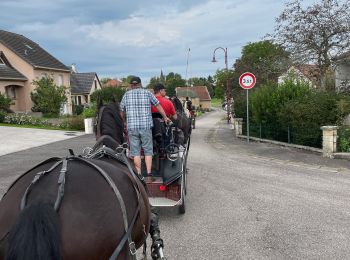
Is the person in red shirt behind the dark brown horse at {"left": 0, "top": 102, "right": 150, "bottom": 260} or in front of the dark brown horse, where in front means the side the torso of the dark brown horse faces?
in front

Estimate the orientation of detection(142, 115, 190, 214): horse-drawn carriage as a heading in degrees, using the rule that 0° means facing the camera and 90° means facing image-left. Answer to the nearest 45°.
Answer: approximately 180°

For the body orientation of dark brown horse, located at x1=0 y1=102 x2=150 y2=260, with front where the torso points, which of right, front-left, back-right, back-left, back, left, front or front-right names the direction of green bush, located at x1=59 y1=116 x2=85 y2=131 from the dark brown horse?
front-left

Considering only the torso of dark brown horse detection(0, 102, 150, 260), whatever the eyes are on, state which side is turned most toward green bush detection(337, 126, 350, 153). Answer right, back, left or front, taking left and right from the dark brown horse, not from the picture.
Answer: front

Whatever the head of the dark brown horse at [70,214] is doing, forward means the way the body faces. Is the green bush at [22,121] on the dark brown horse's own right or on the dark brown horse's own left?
on the dark brown horse's own left

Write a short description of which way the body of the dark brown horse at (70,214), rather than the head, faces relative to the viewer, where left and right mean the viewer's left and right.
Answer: facing away from the viewer and to the right of the viewer

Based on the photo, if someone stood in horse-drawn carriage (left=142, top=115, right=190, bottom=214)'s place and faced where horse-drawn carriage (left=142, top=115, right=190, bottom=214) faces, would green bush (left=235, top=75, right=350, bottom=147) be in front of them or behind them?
in front

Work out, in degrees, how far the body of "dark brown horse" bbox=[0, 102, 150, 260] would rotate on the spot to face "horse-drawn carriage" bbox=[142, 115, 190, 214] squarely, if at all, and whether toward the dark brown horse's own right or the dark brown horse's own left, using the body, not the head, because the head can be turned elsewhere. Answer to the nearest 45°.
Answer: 0° — it already faces it

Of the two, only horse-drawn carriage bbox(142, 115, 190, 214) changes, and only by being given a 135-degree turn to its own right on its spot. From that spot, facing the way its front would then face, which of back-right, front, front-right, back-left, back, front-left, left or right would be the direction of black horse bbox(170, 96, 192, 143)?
back-left

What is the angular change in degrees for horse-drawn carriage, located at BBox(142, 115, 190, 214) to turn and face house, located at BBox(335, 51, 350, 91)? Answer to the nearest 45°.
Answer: approximately 45° to its right

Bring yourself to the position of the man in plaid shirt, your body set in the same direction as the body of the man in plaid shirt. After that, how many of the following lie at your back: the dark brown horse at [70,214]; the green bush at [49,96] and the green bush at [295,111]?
1

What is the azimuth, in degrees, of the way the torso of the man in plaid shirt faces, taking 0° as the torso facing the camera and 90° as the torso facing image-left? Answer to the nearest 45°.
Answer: approximately 180°

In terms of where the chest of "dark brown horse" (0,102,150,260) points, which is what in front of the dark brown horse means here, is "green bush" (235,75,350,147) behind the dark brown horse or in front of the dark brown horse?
in front

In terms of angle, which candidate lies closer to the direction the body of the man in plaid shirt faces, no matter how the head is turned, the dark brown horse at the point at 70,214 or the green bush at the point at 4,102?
the green bush

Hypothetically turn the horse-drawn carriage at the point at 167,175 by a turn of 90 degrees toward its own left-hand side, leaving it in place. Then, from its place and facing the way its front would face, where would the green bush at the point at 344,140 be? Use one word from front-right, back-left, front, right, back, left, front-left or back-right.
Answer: back-right

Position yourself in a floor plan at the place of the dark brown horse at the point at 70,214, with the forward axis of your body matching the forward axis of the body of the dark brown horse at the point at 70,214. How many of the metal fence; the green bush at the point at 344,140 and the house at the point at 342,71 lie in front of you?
3
